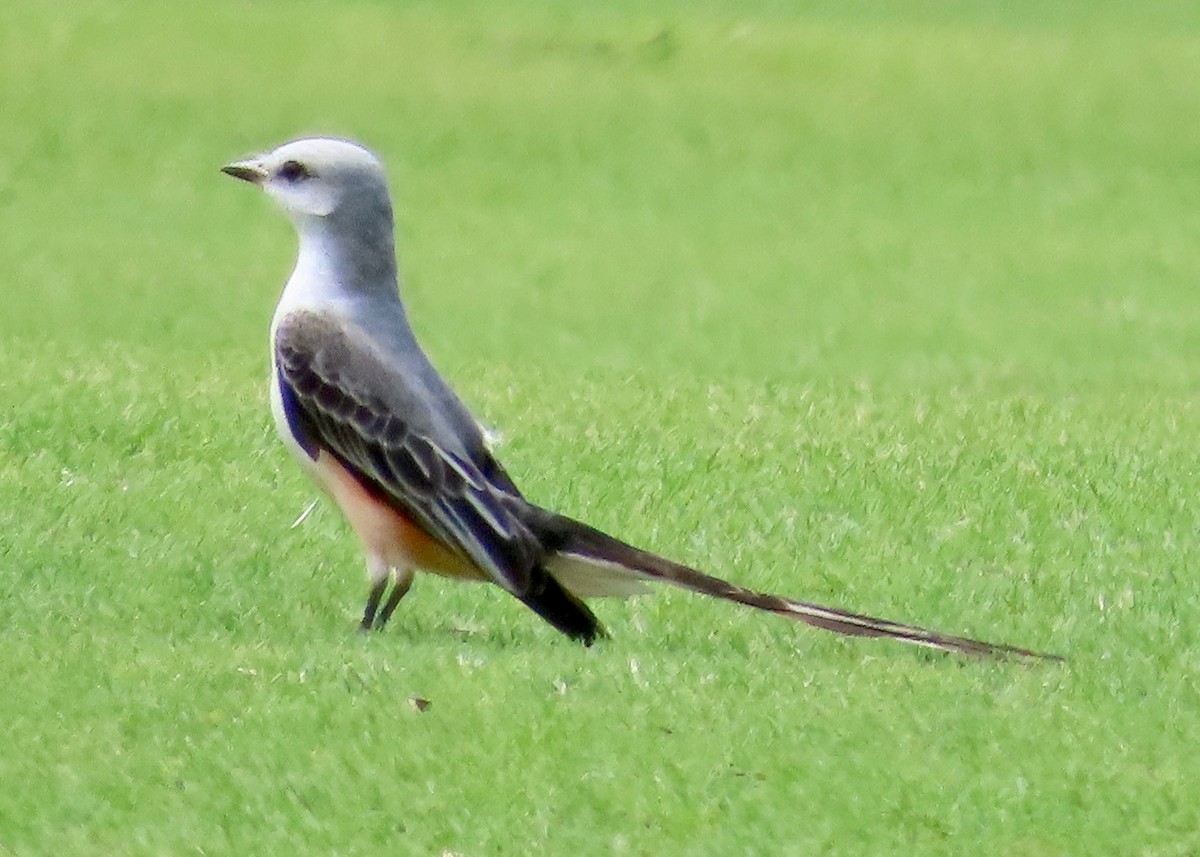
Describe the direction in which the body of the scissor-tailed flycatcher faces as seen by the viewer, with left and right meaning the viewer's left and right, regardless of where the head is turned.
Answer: facing to the left of the viewer
